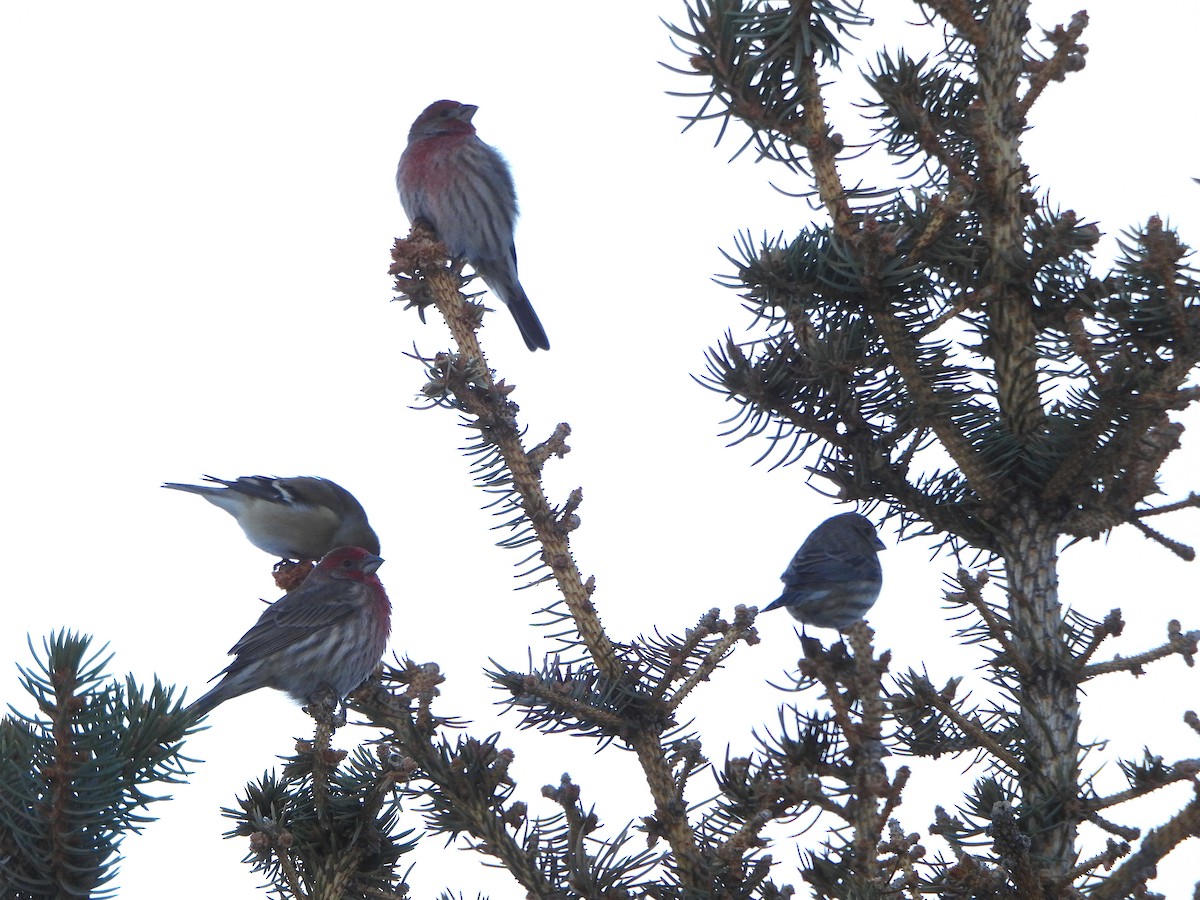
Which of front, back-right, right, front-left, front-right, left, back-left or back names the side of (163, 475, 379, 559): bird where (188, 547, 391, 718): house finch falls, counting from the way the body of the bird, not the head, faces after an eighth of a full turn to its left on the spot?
back-right

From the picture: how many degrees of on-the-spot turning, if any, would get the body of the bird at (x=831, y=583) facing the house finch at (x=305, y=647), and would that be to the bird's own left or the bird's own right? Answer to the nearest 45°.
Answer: approximately 180°

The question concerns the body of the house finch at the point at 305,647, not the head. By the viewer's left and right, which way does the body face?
facing to the right of the viewer

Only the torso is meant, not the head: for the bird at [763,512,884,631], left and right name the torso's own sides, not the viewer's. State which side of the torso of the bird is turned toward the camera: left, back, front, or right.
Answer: right

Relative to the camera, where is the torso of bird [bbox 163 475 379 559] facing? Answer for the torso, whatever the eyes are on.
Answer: to the viewer's right

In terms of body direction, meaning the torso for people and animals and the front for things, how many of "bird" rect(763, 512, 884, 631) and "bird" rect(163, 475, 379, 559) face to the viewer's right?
2

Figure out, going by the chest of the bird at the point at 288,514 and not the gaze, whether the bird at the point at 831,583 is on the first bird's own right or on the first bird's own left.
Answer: on the first bird's own right

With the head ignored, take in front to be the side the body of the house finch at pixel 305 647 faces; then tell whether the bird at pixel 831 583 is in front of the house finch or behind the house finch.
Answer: in front
